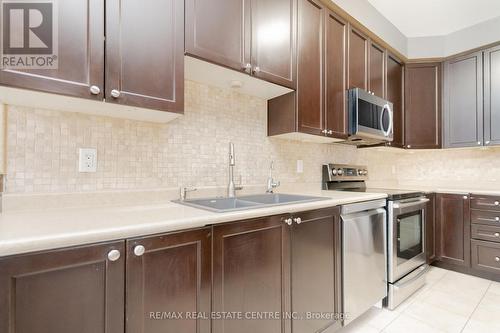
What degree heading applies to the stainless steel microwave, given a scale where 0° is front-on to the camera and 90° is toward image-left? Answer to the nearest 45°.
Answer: approximately 315°

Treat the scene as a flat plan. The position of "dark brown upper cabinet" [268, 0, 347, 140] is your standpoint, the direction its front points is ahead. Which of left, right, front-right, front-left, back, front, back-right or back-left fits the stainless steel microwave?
left

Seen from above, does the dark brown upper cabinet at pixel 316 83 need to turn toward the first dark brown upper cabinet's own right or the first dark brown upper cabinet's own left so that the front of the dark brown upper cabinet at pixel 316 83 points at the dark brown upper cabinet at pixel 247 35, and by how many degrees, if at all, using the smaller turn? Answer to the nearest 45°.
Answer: approximately 90° to the first dark brown upper cabinet's own right

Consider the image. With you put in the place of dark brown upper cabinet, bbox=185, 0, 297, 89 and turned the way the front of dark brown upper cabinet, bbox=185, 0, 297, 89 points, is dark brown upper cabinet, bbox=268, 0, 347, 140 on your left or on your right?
on your left

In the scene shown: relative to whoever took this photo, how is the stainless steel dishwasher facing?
facing the viewer and to the right of the viewer

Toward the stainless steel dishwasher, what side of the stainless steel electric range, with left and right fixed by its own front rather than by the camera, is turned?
right

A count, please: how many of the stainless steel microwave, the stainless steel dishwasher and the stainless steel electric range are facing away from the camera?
0

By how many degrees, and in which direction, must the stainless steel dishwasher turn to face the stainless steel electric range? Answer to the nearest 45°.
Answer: approximately 90° to its left
